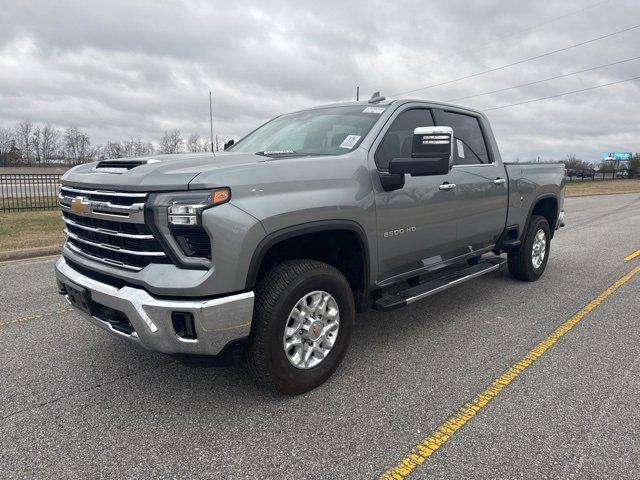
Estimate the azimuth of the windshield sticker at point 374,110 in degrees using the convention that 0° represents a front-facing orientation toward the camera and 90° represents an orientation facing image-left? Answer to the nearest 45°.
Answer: approximately 45°

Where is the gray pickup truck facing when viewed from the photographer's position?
facing the viewer and to the left of the viewer
